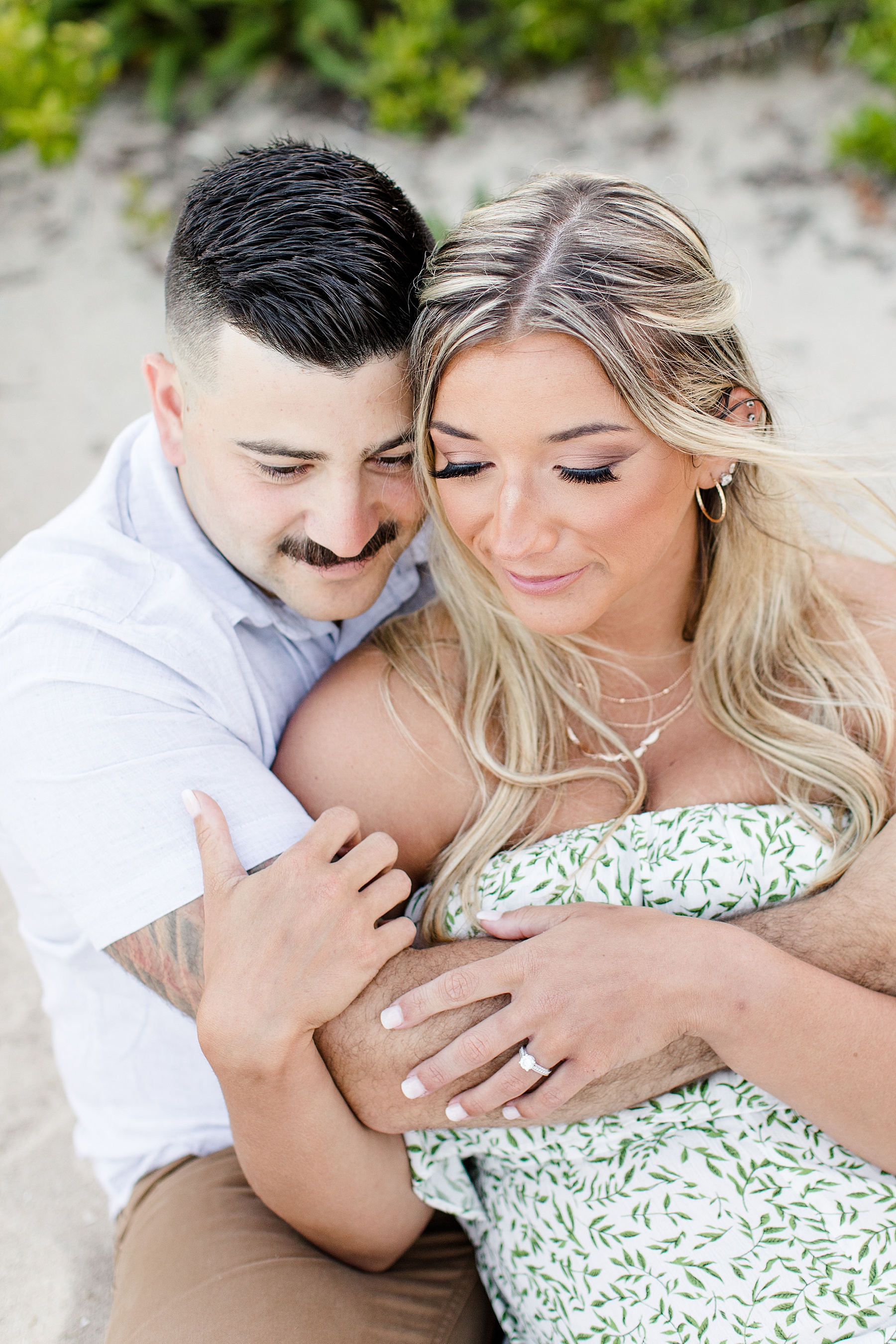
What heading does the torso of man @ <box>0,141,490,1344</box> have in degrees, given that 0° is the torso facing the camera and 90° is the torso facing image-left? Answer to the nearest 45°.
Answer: approximately 315°

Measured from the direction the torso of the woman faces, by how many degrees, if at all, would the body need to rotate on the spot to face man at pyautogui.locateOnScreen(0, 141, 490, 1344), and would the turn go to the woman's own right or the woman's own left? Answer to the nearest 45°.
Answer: approximately 90° to the woman's own right

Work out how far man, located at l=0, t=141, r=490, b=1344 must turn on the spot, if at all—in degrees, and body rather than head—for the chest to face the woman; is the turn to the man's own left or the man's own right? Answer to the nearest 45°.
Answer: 0° — they already face them

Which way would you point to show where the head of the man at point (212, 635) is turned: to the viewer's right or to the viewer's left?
to the viewer's right

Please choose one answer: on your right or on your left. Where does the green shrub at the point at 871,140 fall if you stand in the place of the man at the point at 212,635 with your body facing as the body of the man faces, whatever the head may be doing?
on your left

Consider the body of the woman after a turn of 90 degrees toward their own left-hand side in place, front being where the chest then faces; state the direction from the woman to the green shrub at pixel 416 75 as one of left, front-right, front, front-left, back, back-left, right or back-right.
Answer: left

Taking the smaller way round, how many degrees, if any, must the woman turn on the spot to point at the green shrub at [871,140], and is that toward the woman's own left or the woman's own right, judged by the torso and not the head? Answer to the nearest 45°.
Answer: approximately 135° to the woman's own left
